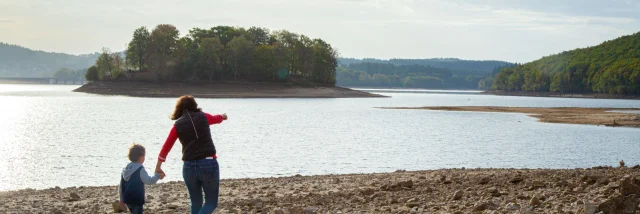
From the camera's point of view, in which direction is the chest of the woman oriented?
away from the camera

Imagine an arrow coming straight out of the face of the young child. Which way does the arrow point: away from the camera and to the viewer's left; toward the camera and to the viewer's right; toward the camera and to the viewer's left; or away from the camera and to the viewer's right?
away from the camera and to the viewer's right

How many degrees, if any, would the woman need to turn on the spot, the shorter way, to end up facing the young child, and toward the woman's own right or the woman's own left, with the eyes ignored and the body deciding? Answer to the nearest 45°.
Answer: approximately 90° to the woman's own left
